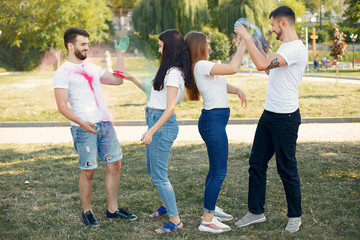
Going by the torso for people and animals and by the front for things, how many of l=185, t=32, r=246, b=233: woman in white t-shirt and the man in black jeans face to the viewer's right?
1

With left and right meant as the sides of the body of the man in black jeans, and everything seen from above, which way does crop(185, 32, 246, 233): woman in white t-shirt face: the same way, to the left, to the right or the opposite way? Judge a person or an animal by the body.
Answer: the opposite way

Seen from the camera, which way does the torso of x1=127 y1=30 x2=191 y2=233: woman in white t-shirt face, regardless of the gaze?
to the viewer's left

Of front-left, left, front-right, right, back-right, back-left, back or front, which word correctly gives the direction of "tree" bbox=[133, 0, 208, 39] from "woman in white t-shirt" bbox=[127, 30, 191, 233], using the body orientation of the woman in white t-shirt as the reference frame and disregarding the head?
right

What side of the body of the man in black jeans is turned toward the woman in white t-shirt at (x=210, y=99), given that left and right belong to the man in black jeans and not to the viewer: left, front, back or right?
front

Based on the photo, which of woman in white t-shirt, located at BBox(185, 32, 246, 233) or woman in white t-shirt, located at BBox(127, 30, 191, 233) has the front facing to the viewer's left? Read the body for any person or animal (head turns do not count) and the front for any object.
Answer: woman in white t-shirt, located at BBox(127, 30, 191, 233)

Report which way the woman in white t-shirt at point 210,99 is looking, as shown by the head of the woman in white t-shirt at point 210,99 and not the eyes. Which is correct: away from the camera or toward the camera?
away from the camera

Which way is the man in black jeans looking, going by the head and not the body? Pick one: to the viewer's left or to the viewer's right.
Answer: to the viewer's left

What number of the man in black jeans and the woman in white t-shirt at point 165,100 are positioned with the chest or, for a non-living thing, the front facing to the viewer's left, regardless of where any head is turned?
2

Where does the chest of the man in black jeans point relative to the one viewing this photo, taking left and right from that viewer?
facing to the left of the viewer

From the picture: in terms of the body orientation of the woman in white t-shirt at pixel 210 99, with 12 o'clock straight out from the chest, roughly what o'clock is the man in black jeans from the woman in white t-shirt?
The man in black jeans is roughly at 12 o'clock from the woman in white t-shirt.

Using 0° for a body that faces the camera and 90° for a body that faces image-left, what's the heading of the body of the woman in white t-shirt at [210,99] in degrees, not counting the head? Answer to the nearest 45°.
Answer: approximately 270°

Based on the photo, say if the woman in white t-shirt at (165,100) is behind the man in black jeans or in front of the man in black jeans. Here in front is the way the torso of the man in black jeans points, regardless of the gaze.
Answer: in front

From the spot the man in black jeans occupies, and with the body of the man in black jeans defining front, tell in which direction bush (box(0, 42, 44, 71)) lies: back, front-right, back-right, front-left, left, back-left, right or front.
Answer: front-right

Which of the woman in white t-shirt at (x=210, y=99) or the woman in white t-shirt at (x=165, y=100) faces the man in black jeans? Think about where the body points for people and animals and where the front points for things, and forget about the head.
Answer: the woman in white t-shirt at (x=210, y=99)
